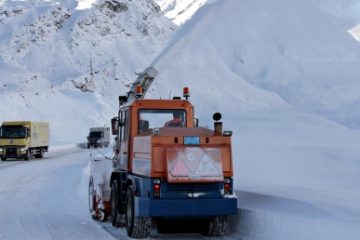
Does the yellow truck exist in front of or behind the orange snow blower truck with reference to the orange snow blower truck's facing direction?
in front

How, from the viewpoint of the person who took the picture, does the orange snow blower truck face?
facing away from the viewer and to the left of the viewer

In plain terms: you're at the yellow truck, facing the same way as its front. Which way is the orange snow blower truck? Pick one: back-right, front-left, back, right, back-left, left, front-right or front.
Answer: front-left

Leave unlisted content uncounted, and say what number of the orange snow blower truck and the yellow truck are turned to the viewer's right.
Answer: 0

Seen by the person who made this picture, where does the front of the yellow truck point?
facing the viewer and to the left of the viewer
